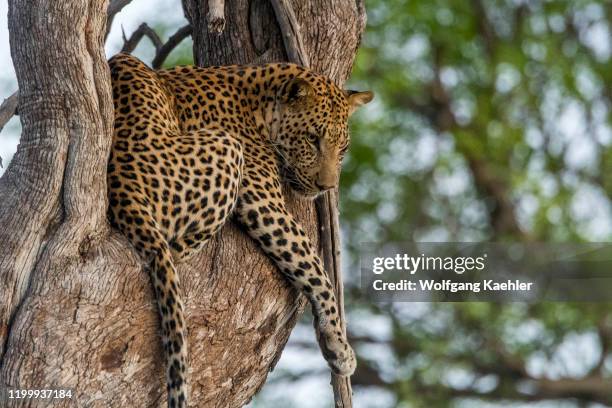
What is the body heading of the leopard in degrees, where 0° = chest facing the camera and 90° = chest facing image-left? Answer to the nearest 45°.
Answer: approximately 270°
